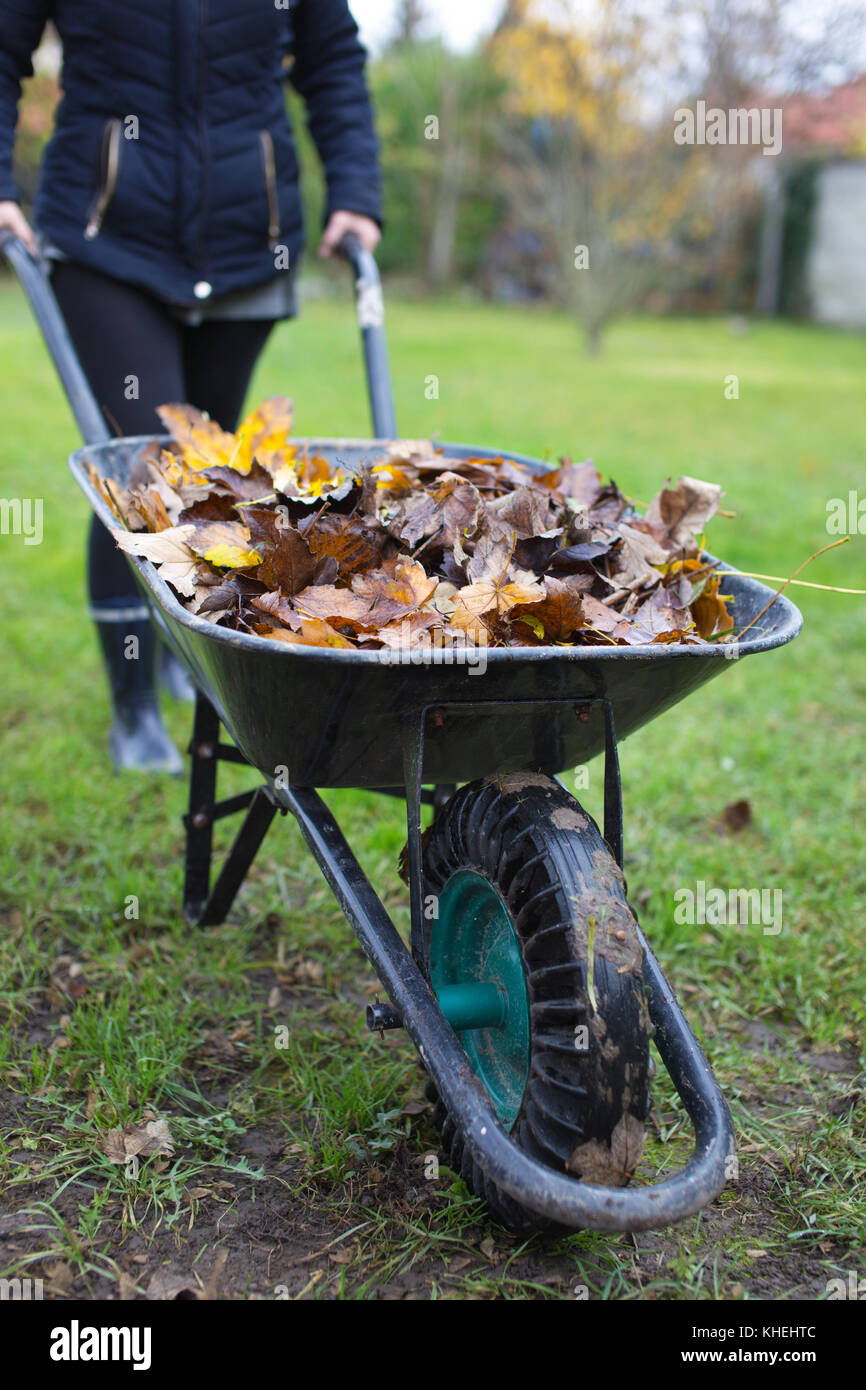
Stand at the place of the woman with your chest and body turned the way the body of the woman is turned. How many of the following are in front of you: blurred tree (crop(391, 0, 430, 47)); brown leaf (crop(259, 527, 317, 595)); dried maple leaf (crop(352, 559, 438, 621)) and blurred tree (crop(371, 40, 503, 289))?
2

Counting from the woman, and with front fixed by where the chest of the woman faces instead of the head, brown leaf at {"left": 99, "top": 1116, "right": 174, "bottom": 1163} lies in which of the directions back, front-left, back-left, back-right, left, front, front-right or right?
front

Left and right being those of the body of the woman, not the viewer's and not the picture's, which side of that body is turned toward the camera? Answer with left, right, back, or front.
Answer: front

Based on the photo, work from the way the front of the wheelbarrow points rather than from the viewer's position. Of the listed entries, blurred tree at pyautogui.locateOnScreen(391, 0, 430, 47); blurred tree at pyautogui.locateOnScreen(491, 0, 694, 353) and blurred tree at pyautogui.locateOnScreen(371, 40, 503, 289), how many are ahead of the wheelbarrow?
0

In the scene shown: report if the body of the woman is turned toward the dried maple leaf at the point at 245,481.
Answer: yes

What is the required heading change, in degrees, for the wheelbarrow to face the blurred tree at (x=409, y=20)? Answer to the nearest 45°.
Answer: approximately 135° to its left

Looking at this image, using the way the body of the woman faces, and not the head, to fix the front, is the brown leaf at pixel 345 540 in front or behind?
in front

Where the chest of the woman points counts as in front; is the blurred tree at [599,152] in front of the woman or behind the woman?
behind

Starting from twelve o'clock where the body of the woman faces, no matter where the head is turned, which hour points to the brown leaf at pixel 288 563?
The brown leaf is roughly at 12 o'clock from the woman.

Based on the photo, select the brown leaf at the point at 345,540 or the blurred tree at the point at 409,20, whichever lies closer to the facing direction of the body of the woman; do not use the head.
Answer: the brown leaf

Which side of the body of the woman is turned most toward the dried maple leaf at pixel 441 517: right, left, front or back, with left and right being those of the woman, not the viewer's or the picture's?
front

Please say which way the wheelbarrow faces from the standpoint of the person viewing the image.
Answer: facing the viewer and to the right of the viewer
